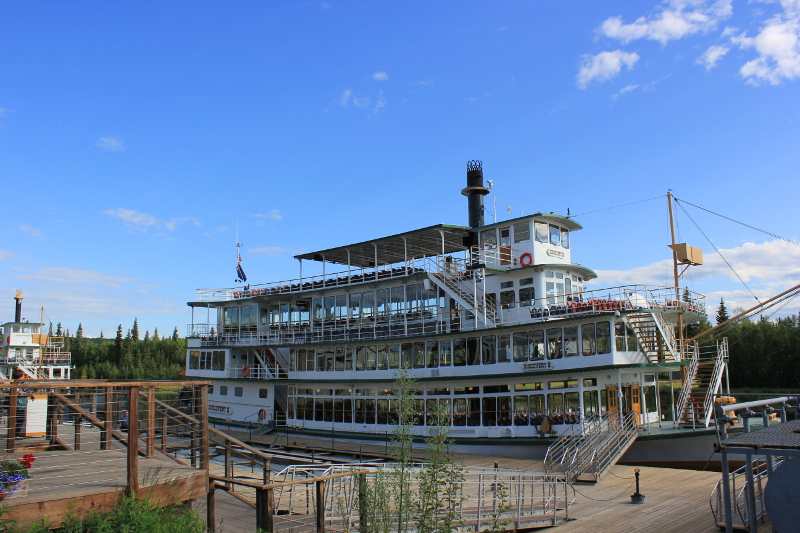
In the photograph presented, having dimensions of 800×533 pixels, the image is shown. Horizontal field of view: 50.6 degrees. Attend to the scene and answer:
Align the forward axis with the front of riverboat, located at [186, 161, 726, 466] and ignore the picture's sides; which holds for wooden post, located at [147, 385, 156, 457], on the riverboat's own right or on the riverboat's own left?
on the riverboat's own right

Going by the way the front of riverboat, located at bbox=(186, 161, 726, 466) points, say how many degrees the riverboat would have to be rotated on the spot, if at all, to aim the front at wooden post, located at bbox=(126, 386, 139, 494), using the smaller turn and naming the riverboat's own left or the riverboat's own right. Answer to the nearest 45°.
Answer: approximately 45° to the riverboat's own right

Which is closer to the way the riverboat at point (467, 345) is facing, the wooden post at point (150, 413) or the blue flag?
the wooden post

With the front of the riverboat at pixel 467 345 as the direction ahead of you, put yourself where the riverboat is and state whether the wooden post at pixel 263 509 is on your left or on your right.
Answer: on your right
